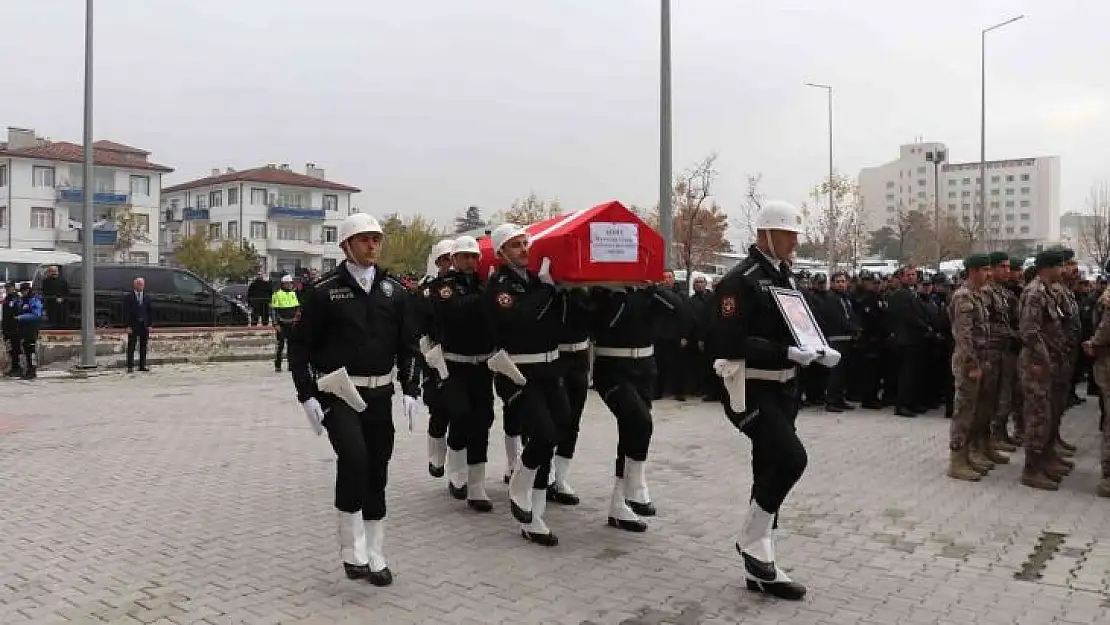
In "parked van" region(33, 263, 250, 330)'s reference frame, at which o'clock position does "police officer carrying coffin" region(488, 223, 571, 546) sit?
The police officer carrying coffin is roughly at 3 o'clock from the parked van.

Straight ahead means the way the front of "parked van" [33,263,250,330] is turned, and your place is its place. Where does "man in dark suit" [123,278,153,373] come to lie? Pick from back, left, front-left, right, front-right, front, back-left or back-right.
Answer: right

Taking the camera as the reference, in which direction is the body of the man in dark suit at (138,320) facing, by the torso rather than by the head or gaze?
toward the camera

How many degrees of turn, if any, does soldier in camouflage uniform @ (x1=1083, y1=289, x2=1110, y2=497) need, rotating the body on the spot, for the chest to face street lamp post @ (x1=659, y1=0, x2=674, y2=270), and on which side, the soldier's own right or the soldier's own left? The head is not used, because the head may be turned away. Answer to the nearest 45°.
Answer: approximately 45° to the soldier's own right

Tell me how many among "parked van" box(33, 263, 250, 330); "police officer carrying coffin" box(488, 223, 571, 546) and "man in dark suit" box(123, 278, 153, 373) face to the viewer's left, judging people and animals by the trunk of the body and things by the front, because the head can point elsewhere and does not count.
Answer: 0

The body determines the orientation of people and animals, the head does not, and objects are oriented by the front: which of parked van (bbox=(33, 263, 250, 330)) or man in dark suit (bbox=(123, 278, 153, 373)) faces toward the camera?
the man in dark suit

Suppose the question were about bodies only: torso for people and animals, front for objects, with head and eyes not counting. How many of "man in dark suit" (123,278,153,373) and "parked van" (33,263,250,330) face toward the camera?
1

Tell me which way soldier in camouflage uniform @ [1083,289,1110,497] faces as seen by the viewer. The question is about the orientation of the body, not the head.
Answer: to the viewer's left

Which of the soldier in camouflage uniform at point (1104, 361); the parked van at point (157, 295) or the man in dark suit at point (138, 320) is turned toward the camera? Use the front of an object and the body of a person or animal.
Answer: the man in dark suit

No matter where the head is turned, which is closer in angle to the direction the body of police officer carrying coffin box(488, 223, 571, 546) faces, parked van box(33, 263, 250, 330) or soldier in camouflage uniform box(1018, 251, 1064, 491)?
the soldier in camouflage uniform

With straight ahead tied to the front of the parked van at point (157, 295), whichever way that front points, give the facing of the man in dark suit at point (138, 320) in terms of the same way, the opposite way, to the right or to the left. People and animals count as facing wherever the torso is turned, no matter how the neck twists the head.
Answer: to the right

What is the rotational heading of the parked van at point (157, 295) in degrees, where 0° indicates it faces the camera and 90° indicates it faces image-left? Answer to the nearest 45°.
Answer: approximately 270°

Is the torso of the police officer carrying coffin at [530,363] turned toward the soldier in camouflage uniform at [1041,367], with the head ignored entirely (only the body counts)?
no
